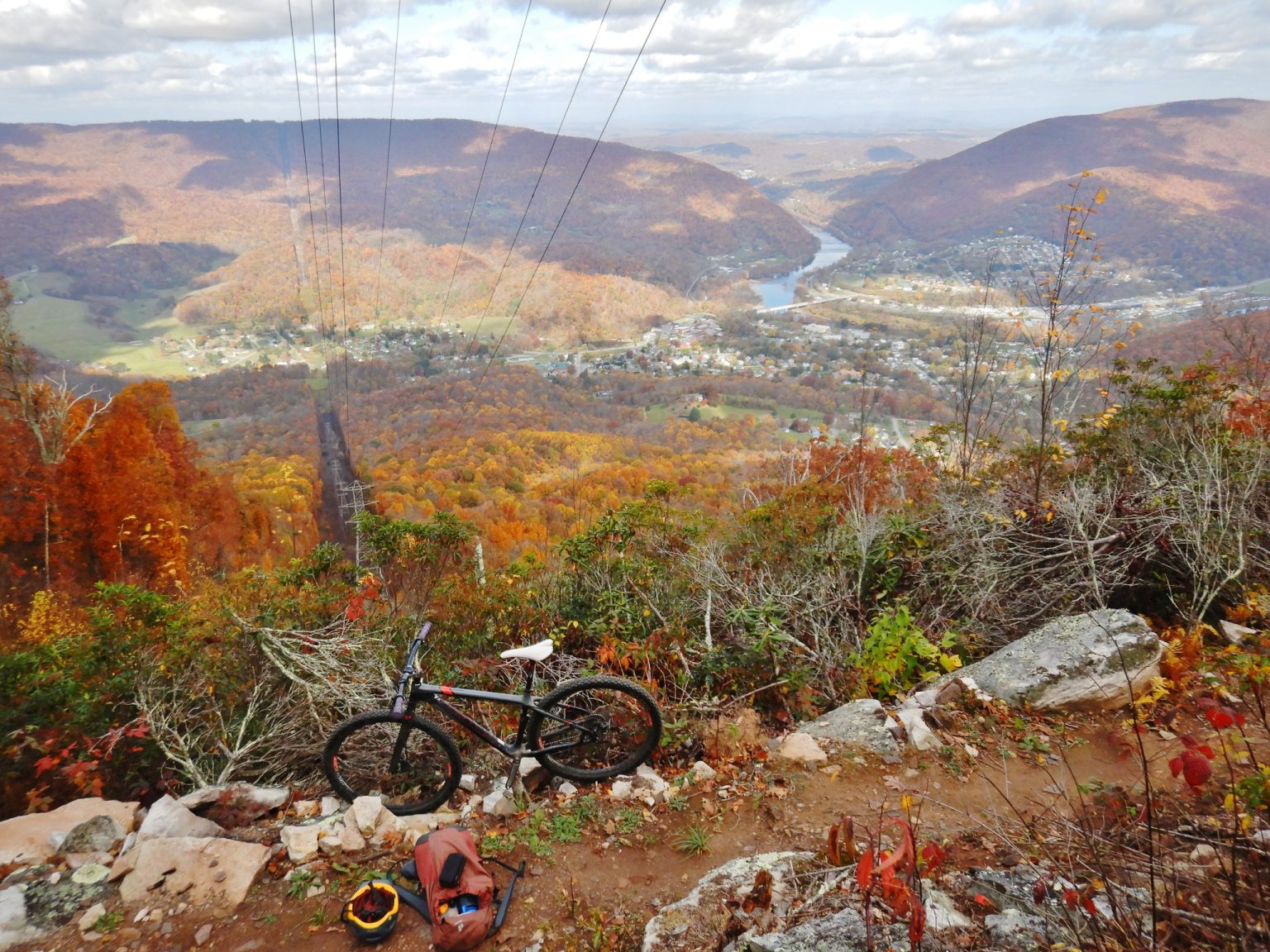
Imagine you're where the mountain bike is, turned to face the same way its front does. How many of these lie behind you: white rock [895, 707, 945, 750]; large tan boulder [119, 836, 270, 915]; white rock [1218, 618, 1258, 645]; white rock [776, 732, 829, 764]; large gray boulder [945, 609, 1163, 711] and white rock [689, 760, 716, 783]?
5

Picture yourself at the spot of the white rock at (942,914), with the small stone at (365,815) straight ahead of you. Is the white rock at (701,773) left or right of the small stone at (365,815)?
right

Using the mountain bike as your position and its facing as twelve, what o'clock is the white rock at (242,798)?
The white rock is roughly at 12 o'clock from the mountain bike.

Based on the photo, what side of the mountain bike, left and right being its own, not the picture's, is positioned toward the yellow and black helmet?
left

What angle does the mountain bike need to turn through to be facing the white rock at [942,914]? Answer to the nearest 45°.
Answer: approximately 135° to its left

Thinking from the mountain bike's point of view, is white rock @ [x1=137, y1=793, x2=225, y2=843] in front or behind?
in front

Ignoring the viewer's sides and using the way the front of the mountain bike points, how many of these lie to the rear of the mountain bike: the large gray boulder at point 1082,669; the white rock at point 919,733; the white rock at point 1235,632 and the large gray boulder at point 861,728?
4

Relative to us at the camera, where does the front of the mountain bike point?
facing to the left of the viewer

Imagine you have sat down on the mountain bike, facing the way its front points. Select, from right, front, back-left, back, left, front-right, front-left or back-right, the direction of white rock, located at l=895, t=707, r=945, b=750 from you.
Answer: back

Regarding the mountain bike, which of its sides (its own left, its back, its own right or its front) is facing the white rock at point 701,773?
back

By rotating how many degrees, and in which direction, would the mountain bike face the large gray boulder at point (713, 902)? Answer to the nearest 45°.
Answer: approximately 135° to its left

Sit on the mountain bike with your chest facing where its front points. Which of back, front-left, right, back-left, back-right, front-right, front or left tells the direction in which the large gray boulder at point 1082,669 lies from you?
back

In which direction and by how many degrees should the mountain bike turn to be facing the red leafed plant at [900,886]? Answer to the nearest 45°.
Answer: approximately 135° to its left

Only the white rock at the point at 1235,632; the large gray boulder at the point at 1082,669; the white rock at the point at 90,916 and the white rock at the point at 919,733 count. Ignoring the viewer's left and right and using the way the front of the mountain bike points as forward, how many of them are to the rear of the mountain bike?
3

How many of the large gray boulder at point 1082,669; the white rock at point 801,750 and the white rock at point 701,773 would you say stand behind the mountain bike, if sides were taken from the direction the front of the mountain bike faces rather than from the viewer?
3
